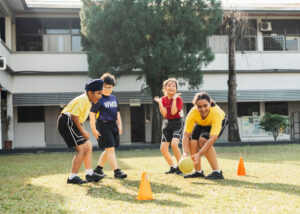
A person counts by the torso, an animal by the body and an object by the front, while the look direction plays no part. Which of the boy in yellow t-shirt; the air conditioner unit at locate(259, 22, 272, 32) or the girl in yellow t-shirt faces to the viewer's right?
the boy in yellow t-shirt

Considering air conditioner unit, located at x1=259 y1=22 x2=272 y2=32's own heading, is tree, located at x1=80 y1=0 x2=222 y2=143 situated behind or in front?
in front

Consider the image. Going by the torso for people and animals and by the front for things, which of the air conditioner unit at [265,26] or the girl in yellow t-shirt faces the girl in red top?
the air conditioner unit

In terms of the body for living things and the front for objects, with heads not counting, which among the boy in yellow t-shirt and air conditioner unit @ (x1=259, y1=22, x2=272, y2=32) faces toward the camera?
the air conditioner unit

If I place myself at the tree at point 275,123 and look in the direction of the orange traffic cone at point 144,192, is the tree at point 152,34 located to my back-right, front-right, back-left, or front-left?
front-right

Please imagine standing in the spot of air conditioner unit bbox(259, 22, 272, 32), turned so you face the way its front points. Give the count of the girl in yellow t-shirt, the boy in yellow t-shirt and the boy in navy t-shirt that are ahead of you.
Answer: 3

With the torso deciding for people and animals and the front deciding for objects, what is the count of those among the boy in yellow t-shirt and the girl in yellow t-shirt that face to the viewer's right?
1

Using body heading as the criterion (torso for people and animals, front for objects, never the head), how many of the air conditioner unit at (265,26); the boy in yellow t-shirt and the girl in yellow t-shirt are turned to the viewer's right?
1

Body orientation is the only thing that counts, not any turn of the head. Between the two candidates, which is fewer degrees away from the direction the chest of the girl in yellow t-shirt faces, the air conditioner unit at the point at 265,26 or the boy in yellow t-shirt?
the boy in yellow t-shirt

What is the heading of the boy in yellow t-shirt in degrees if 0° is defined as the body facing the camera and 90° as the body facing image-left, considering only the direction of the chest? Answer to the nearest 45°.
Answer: approximately 270°

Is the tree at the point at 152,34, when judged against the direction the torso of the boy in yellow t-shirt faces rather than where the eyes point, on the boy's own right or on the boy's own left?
on the boy's own left

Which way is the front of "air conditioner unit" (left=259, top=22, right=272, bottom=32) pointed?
toward the camera

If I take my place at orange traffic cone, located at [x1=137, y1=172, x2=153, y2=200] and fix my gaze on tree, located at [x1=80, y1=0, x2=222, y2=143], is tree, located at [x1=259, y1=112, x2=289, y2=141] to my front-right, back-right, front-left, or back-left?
front-right

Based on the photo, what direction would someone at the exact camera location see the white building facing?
facing the viewer

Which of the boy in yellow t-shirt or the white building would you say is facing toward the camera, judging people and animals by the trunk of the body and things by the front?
the white building

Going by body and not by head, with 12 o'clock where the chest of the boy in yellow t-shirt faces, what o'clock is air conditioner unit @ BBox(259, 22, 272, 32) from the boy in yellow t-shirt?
The air conditioner unit is roughly at 10 o'clock from the boy in yellow t-shirt.

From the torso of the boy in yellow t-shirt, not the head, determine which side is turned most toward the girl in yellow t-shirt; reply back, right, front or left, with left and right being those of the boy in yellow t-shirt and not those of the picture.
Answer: front

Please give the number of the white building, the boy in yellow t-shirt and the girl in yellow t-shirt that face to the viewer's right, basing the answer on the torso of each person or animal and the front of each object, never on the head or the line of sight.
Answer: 1

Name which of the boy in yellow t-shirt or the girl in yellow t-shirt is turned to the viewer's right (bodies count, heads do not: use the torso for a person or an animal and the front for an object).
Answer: the boy in yellow t-shirt
